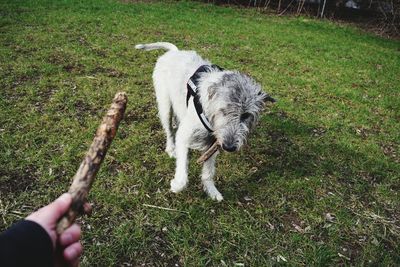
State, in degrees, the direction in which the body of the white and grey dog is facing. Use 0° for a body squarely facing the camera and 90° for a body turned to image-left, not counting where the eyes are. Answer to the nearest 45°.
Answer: approximately 315°
